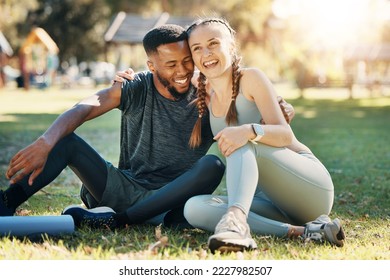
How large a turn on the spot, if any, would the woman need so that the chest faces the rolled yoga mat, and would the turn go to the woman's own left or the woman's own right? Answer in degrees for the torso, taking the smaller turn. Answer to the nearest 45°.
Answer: approximately 45° to the woman's own right

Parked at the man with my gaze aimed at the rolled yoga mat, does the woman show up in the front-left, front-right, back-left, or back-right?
back-left

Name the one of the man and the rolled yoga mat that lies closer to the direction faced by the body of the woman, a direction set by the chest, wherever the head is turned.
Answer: the rolled yoga mat

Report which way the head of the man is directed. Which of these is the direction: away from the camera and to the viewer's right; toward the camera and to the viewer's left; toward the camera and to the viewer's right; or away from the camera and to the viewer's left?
toward the camera and to the viewer's right

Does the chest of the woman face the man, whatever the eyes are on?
no

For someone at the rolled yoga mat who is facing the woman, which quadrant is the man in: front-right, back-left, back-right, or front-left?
front-left
